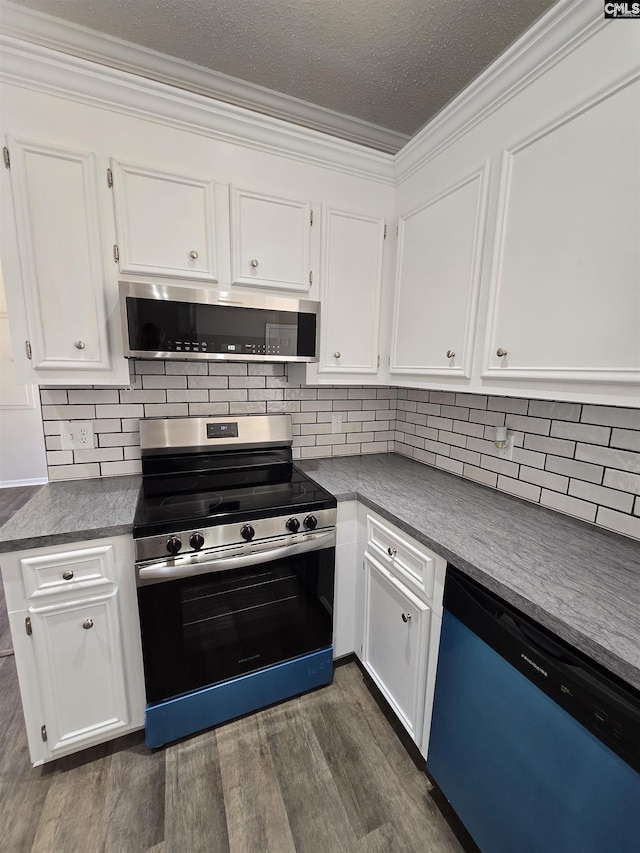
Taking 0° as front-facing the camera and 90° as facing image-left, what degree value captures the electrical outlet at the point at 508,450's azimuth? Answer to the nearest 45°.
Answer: approximately 45°

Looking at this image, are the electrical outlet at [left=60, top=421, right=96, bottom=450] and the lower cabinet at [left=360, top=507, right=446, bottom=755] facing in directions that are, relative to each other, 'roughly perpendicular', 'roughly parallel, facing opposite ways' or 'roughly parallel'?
roughly perpendicular

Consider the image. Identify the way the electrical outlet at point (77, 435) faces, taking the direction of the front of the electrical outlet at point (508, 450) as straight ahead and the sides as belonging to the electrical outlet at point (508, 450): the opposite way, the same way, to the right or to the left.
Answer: to the left

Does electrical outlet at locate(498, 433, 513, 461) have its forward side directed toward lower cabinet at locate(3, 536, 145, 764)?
yes

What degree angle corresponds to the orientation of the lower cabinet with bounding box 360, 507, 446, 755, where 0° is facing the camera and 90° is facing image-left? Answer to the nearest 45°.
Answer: approximately 45°
